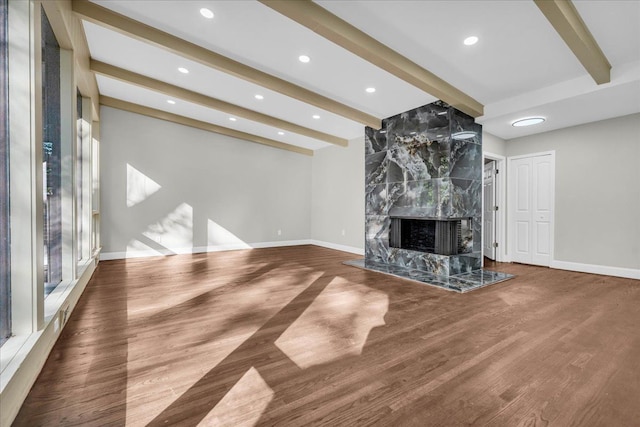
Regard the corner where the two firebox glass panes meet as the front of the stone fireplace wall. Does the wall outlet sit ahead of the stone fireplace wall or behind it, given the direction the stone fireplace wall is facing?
ahead

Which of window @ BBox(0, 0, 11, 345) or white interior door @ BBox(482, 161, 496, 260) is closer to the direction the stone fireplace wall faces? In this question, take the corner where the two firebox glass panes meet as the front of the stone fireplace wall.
the window

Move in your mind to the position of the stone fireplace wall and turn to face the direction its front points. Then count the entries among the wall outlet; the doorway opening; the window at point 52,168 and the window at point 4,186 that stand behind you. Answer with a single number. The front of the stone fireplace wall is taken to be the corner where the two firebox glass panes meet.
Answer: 1

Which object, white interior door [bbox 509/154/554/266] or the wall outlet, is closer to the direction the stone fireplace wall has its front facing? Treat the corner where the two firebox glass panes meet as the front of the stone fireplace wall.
the wall outlet

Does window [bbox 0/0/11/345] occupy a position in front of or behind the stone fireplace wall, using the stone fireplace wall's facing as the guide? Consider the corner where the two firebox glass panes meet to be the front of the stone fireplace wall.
in front

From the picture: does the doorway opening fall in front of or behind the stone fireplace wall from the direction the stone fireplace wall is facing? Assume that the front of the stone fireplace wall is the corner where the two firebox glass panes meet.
behind
